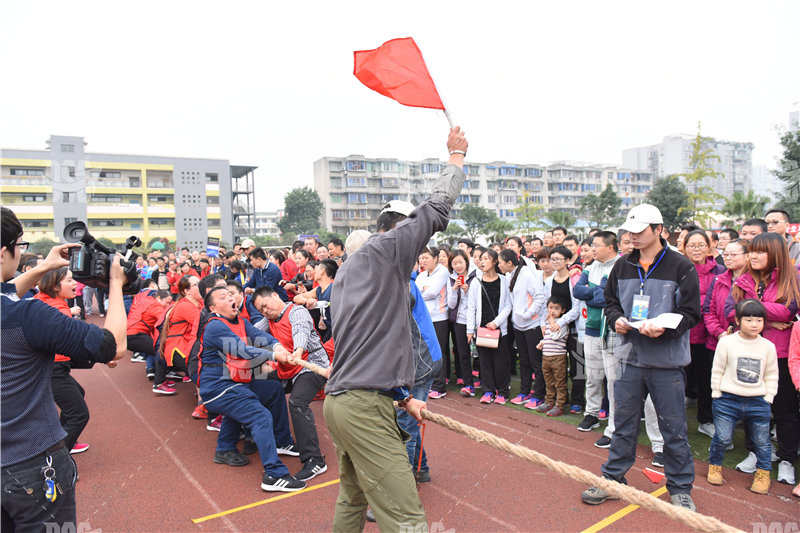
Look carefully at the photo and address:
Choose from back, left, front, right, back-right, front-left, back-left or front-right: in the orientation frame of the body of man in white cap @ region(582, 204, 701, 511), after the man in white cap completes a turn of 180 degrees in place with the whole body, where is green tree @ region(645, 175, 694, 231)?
front-left

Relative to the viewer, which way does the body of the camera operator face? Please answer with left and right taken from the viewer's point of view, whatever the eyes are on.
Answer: facing away from the viewer and to the right of the viewer

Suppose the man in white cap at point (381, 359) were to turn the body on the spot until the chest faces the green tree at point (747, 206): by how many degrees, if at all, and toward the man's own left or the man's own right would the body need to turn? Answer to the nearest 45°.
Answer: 0° — they already face it

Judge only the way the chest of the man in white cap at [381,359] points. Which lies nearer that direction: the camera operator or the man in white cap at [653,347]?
the man in white cap

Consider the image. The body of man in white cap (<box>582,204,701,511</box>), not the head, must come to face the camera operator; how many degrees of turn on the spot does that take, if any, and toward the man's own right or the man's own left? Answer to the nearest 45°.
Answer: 0° — they already face them

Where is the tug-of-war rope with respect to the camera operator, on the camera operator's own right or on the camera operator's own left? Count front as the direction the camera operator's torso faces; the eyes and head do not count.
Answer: on the camera operator's own right

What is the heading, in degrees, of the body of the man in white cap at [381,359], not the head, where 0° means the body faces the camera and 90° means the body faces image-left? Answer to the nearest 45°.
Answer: approximately 225°

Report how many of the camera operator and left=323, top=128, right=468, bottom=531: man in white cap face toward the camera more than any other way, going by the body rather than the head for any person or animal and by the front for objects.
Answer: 0

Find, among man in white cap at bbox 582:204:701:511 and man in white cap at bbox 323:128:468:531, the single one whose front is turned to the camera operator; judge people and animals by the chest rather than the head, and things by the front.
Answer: man in white cap at bbox 582:204:701:511

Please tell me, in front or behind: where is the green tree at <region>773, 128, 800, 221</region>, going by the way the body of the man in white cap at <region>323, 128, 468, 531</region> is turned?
in front

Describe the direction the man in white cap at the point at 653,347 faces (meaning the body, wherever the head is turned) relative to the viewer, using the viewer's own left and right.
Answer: facing the viewer and to the left of the viewer

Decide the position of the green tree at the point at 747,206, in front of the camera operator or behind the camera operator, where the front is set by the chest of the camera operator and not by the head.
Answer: in front

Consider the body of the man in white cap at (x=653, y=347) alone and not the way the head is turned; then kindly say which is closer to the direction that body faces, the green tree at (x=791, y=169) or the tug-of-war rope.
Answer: the tug-of-war rope

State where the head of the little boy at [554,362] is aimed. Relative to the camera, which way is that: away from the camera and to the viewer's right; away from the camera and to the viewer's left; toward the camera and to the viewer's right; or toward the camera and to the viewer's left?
toward the camera and to the viewer's left
